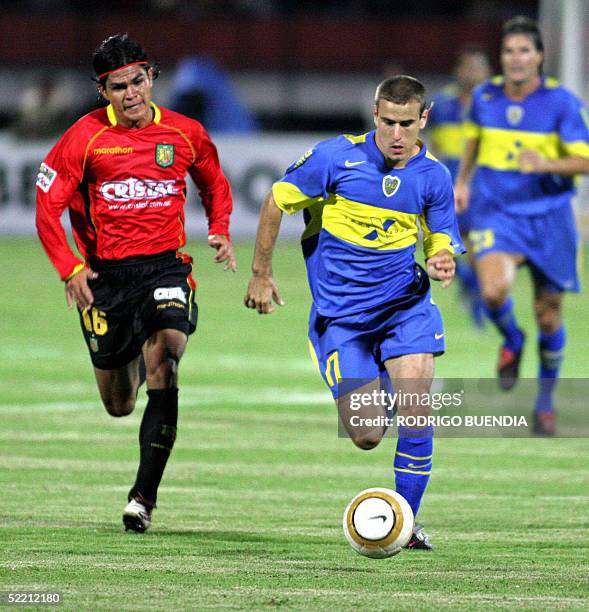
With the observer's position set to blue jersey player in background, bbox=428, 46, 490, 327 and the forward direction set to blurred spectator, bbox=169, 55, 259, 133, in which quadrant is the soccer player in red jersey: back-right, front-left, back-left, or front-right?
back-left

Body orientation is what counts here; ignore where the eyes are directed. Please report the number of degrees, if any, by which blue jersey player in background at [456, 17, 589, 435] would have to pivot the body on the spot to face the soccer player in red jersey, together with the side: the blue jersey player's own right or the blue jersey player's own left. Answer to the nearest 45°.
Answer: approximately 45° to the blue jersey player's own right

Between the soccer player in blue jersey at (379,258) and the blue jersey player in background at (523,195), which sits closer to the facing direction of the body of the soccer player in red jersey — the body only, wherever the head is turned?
the soccer player in blue jersey

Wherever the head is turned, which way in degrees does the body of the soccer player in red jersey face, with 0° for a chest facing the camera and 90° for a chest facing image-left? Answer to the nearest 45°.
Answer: approximately 0°

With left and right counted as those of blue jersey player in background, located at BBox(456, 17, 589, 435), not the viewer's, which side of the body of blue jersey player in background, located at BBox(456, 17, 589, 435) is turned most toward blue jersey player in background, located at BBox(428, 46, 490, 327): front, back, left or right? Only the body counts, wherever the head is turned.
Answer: back

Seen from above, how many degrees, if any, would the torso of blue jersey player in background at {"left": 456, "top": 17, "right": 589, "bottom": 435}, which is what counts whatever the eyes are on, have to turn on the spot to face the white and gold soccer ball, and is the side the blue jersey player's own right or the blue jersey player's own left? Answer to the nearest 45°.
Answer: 0° — they already face it

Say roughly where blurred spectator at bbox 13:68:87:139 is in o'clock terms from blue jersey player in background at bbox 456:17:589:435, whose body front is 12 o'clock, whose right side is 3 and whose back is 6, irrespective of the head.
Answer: The blurred spectator is roughly at 5 o'clock from the blue jersey player in background.
